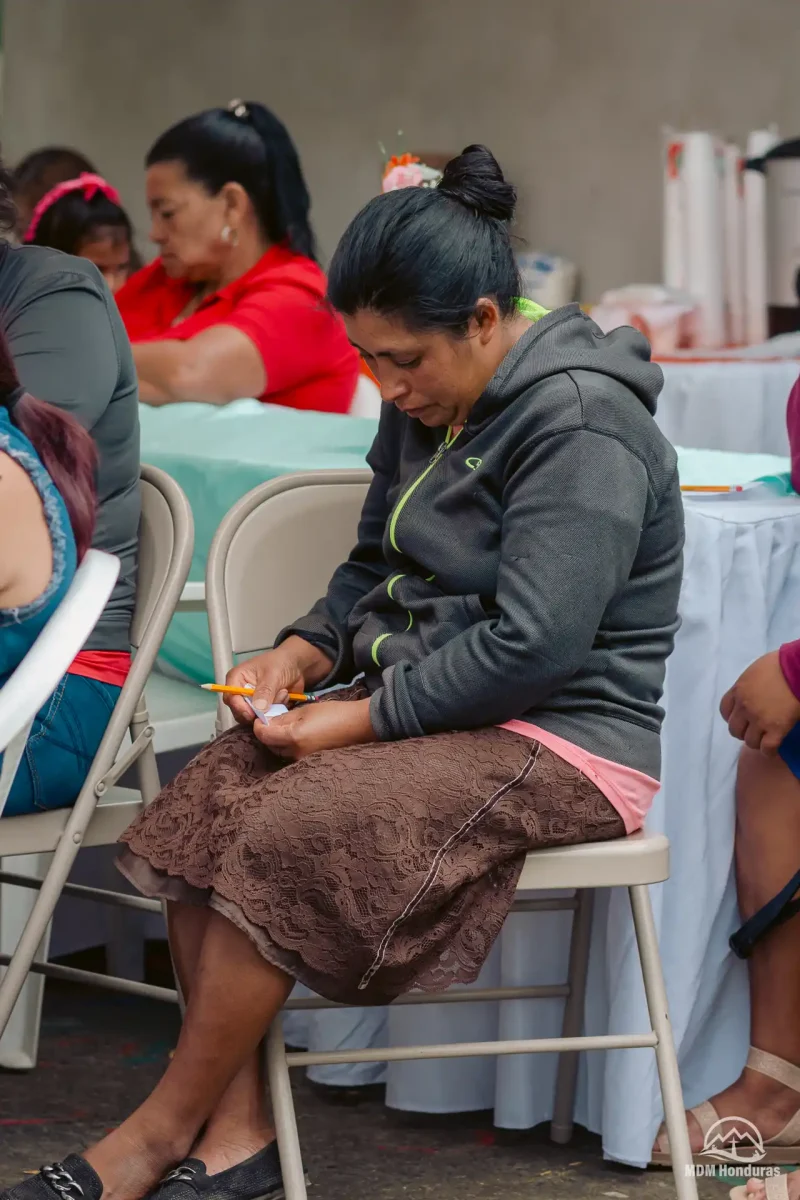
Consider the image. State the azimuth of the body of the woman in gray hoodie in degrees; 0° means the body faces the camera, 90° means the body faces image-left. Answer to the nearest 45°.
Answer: approximately 45°

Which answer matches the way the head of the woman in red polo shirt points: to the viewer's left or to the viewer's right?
to the viewer's left

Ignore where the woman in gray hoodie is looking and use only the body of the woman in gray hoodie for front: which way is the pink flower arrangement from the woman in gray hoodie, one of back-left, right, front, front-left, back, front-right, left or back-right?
back-right

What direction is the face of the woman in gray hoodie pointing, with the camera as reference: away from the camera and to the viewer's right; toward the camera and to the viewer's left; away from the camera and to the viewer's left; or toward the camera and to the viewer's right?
toward the camera and to the viewer's left
